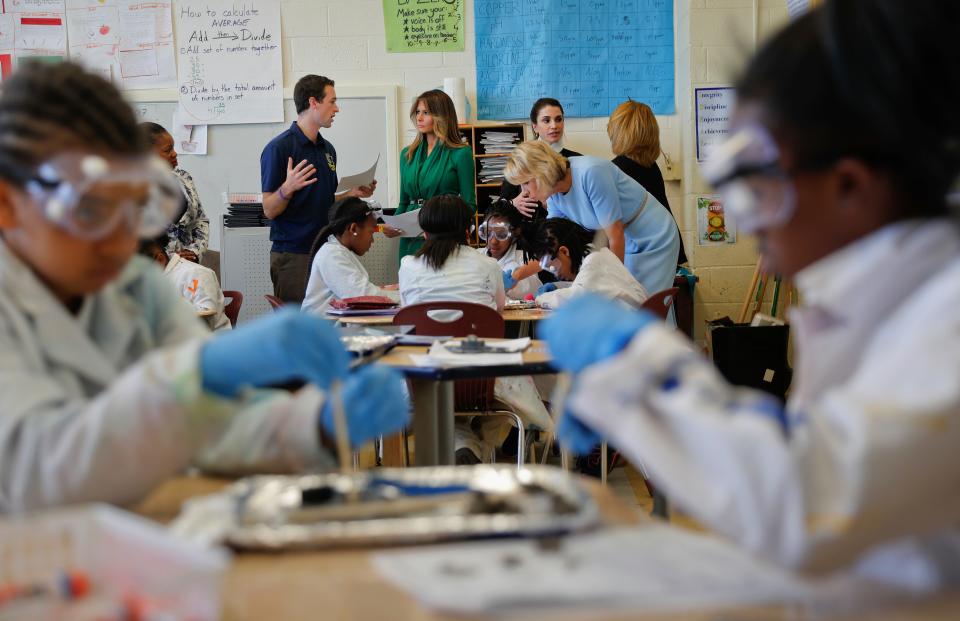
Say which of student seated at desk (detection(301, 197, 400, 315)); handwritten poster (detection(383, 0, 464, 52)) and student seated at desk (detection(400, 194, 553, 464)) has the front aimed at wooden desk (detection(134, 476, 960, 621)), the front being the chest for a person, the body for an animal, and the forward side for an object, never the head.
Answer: the handwritten poster

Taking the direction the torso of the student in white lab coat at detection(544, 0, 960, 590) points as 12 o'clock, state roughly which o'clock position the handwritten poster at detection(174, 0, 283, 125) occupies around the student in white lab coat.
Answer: The handwritten poster is roughly at 2 o'clock from the student in white lab coat.

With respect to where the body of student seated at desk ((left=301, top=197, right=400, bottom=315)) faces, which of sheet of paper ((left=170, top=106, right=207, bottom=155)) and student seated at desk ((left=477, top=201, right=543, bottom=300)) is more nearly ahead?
the student seated at desk

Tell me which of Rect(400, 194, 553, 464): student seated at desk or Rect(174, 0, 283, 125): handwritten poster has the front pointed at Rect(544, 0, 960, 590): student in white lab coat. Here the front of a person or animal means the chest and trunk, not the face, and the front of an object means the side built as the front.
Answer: the handwritten poster

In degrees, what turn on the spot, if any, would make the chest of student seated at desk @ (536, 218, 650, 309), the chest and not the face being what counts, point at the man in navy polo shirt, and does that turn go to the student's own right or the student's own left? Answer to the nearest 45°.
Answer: approximately 45° to the student's own right

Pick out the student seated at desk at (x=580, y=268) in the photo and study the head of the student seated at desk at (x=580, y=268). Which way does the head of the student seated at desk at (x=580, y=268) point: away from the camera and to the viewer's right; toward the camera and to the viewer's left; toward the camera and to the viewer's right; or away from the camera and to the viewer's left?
toward the camera and to the viewer's left

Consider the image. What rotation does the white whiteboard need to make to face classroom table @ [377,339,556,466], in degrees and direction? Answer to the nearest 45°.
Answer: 0° — it already faces it

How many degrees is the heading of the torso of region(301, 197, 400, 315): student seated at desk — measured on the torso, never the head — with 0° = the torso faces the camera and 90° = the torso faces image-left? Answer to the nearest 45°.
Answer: approximately 270°

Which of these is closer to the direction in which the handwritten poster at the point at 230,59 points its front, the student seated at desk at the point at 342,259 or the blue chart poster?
the student seated at desk

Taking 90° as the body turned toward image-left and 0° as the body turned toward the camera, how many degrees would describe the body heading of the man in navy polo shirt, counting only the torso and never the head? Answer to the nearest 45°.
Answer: approximately 315°

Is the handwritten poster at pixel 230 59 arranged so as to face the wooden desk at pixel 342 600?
yes

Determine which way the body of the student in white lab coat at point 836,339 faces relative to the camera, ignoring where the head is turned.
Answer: to the viewer's left

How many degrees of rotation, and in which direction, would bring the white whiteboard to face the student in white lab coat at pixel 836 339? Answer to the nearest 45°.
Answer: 0° — it already faces them

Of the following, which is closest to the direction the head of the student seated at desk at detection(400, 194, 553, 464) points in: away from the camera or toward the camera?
away from the camera

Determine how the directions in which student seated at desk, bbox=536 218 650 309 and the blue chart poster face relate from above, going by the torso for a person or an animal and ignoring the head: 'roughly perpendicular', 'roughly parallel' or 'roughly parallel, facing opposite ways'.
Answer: roughly perpendicular

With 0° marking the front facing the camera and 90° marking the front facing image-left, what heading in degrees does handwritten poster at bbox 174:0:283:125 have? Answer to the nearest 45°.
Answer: approximately 0°
